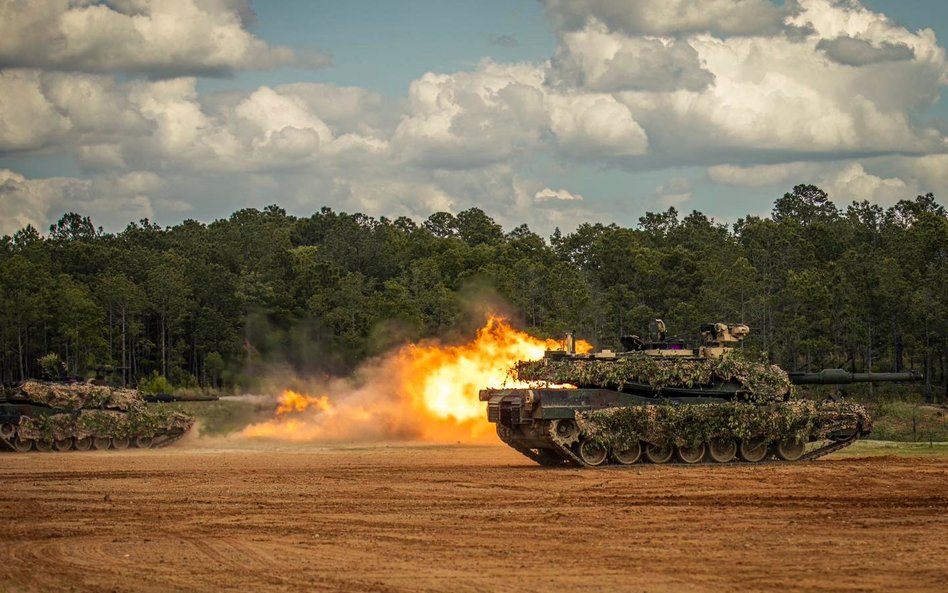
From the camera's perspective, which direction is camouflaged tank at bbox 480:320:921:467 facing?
to the viewer's right

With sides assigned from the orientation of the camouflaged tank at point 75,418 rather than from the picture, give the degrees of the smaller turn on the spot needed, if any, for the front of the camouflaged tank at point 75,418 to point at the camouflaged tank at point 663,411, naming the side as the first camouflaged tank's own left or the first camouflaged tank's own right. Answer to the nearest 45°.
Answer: approximately 45° to the first camouflaged tank's own right

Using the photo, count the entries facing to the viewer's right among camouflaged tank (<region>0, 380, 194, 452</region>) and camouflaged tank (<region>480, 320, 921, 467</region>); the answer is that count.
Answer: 2

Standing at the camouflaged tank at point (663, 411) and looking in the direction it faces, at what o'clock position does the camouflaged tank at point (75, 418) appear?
the camouflaged tank at point (75, 418) is roughly at 7 o'clock from the camouflaged tank at point (663, 411).

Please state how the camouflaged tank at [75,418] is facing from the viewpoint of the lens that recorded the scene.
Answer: facing to the right of the viewer
